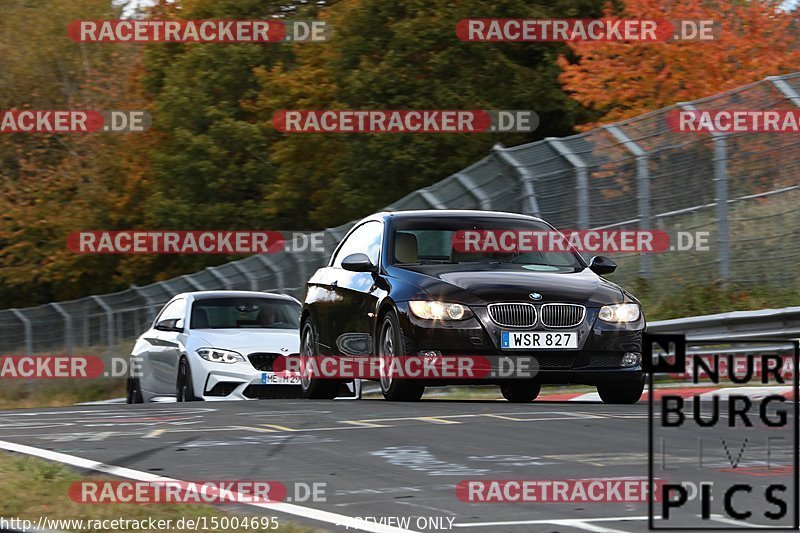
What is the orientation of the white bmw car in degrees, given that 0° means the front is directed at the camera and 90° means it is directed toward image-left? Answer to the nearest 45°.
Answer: approximately 315°

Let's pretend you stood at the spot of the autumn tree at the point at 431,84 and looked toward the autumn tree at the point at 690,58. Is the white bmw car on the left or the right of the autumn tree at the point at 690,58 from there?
right

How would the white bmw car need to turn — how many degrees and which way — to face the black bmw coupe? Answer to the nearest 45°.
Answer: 0° — it already faces it

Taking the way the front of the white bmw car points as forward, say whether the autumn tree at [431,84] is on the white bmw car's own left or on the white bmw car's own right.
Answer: on the white bmw car's own left

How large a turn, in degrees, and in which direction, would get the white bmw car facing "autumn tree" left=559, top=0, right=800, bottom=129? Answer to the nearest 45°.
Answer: approximately 90° to its left

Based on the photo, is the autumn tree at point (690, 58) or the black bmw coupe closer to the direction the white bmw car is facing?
the black bmw coupe

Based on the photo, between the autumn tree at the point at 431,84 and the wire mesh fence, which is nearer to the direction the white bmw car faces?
the wire mesh fence

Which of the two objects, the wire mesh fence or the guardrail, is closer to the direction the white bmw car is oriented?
the guardrail
